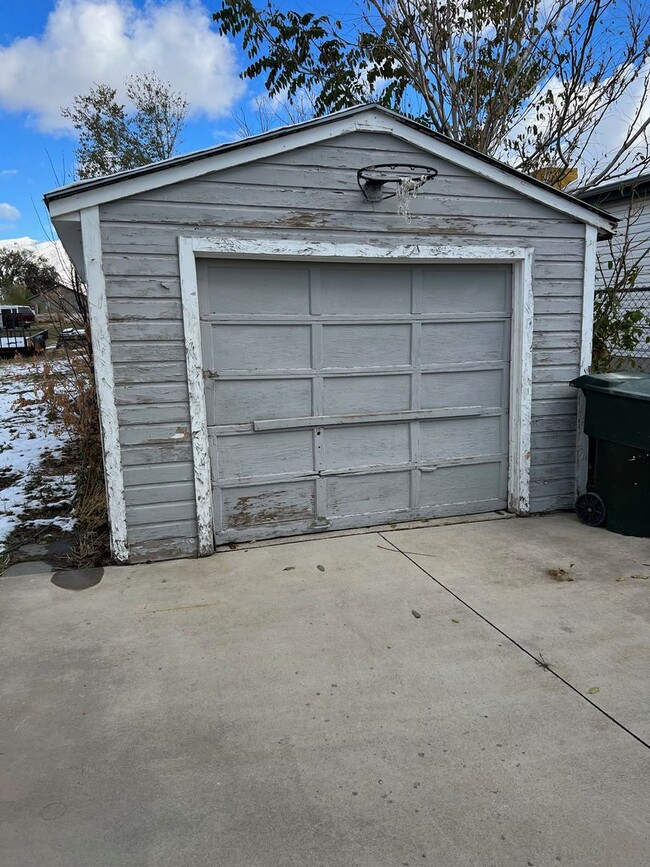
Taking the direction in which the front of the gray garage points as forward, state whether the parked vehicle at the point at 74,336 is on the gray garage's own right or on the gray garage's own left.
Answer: on the gray garage's own right

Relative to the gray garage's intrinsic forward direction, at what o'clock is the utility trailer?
The utility trailer is roughly at 5 o'clock from the gray garage.

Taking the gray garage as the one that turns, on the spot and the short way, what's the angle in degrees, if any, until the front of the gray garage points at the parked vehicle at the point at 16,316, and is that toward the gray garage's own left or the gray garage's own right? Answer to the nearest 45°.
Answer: approximately 135° to the gray garage's own right

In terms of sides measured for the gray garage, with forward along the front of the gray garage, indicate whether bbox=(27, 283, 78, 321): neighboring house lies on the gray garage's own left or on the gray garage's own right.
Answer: on the gray garage's own right

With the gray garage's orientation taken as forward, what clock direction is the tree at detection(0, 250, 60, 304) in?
The tree is roughly at 5 o'clock from the gray garage.

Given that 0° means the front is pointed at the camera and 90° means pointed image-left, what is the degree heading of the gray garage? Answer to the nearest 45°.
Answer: approximately 0°
